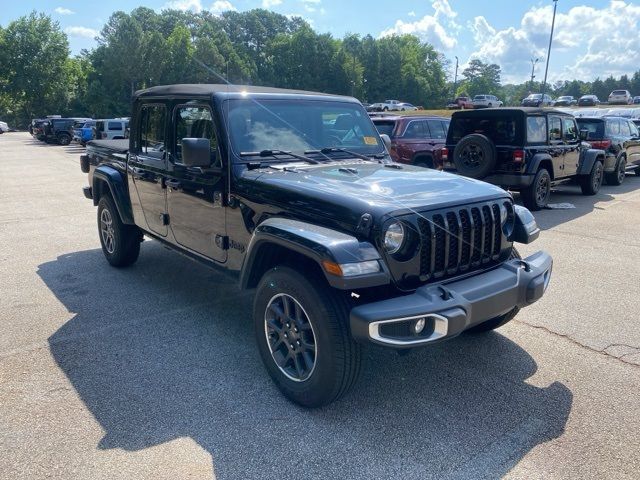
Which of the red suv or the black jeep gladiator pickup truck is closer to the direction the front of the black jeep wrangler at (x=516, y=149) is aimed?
the red suv

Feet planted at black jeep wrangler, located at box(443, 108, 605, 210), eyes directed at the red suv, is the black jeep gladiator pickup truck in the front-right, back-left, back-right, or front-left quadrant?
back-left

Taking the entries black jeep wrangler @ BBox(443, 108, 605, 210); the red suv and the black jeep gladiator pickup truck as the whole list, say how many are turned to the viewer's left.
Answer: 0

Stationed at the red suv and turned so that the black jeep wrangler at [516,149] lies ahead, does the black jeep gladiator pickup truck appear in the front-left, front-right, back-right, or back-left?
front-right

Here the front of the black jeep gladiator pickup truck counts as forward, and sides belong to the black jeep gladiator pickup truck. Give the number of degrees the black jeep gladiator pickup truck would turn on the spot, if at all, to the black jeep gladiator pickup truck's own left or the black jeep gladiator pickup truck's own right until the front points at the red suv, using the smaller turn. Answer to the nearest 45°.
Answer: approximately 135° to the black jeep gladiator pickup truck's own left

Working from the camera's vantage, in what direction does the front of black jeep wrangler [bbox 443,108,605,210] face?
facing away from the viewer and to the right of the viewer

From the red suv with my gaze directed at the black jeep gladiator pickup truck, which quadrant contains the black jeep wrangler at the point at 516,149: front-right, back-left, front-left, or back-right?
front-left

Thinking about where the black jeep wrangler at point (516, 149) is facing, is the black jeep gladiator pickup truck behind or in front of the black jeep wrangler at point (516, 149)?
behind

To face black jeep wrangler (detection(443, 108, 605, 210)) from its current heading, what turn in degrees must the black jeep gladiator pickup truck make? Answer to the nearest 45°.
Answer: approximately 90° to its left

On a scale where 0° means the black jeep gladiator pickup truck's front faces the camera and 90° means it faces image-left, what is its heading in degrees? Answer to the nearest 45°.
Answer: approximately 315°

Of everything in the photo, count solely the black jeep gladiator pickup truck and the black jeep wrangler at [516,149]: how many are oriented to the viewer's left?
0

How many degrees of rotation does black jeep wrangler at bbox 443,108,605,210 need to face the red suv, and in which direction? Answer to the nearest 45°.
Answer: approximately 90° to its left
